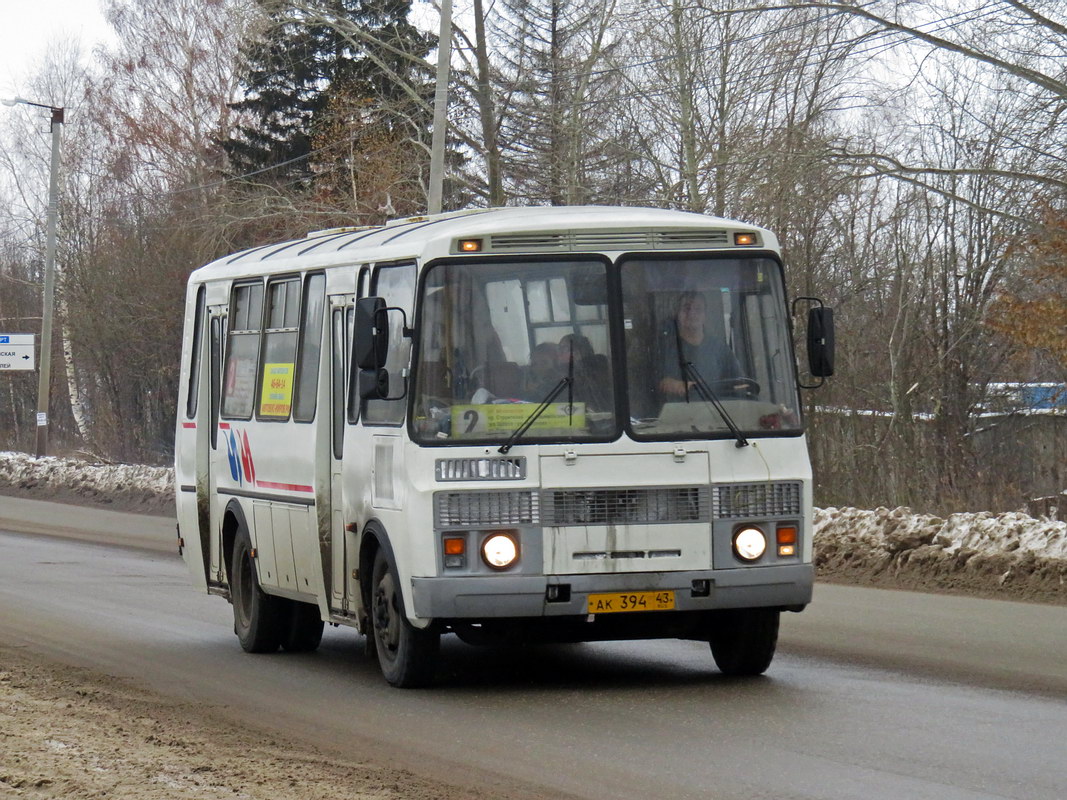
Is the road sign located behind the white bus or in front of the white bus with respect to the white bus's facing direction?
behind

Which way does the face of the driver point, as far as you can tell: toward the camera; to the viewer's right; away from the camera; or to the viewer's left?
toward the camera

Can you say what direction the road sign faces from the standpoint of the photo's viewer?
facing the viewer

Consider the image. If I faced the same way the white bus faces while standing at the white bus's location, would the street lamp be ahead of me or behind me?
behind

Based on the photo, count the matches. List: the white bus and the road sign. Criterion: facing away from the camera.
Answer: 0

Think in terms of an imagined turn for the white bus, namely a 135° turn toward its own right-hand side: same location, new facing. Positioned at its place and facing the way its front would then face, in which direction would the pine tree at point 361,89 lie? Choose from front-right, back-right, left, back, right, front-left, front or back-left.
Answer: right

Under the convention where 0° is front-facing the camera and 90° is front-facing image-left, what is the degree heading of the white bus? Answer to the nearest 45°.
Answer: approximately 315°
